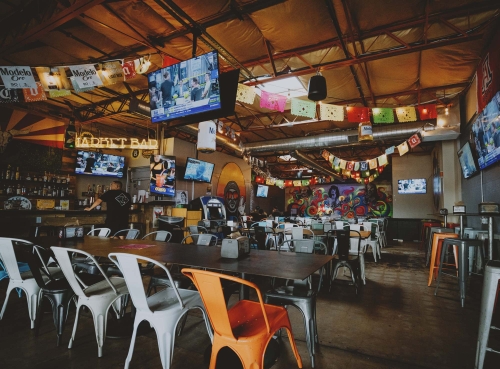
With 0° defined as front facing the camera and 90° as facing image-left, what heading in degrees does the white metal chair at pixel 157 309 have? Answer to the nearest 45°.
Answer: approximately 225°

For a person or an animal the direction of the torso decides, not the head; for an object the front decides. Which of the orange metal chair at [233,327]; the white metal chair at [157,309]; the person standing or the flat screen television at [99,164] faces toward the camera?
the flat screen television

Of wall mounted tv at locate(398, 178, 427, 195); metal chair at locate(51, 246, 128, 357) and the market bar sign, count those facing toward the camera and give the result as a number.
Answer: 2

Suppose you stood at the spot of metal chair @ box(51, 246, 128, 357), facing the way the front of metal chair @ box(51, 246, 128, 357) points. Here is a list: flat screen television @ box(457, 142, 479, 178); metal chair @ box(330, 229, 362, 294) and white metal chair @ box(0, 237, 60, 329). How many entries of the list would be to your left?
1

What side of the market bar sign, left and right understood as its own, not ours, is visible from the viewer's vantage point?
front

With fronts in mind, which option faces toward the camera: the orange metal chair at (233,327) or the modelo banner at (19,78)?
the modelo banner

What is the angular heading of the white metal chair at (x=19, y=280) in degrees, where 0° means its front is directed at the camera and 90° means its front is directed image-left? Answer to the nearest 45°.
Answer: approximately 225°

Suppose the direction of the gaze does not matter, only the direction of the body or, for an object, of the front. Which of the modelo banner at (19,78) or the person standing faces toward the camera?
the modelo banner

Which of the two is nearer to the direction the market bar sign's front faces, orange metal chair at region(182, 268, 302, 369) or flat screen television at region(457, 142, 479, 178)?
the orange metal chair

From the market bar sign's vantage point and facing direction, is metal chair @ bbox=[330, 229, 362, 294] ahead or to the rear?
ahead

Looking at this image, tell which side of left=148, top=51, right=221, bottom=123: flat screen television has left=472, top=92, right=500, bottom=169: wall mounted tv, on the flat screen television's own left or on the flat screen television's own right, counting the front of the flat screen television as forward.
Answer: on the flat screen television's own left

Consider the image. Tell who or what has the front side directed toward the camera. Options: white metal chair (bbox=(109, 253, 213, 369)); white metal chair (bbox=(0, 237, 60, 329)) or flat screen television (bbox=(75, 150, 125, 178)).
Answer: the flat screen television

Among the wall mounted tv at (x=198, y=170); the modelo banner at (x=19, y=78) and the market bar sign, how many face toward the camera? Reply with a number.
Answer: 3

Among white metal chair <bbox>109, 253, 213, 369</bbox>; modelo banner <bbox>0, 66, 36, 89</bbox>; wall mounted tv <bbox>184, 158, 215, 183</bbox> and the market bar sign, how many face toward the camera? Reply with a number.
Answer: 3

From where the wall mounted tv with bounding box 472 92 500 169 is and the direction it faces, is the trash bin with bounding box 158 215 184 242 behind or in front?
in front

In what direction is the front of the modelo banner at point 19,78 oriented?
toward the camera
